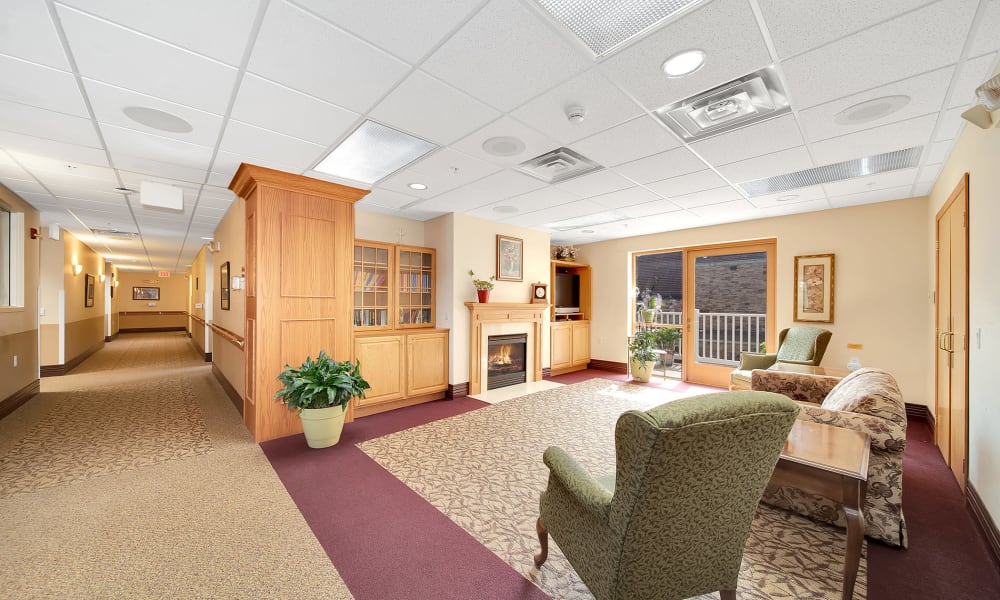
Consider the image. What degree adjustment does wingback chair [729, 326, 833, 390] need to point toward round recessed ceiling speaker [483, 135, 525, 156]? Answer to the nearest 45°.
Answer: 0° — it already faces it

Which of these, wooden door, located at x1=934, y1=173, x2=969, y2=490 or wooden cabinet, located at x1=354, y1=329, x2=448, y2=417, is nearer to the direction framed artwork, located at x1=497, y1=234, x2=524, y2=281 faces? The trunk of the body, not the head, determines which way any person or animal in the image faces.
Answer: the wooden door

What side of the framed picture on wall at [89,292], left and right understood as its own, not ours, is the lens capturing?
right

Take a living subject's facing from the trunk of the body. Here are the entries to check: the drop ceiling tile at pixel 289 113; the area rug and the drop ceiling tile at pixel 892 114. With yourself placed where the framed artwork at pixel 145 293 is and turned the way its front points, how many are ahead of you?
3

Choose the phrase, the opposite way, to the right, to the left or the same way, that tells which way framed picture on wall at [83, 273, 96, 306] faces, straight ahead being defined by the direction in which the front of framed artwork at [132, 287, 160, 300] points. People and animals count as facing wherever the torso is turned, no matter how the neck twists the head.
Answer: to the left

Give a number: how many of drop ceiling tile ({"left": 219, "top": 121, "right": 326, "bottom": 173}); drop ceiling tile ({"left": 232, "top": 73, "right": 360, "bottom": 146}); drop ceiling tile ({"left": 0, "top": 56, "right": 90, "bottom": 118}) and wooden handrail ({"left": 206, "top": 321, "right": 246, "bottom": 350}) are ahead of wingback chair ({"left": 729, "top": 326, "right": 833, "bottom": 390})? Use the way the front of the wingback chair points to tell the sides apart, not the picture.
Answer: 4

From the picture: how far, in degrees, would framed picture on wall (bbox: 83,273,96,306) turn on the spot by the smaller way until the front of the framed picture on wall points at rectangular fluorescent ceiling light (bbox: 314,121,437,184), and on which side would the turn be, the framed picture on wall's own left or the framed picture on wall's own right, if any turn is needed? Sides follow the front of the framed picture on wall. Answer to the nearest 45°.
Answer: approximately 90° to the framed picture on wall's own right

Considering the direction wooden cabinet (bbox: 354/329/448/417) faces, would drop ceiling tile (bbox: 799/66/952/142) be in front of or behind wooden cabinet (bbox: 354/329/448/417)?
in front

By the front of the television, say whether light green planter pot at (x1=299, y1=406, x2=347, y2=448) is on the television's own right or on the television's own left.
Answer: on the television's own right

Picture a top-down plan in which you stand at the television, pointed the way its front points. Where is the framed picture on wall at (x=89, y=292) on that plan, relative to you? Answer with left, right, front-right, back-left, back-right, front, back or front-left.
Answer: back-right

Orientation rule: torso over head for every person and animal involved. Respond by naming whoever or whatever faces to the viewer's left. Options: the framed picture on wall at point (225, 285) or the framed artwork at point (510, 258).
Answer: the framed picture on wall

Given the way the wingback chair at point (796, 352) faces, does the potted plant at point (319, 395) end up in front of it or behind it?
in front
